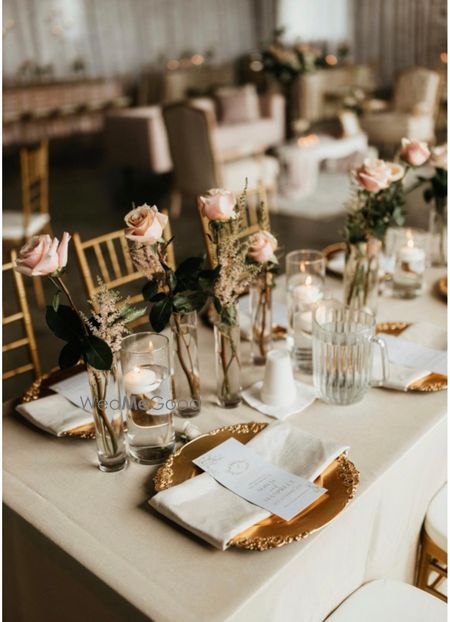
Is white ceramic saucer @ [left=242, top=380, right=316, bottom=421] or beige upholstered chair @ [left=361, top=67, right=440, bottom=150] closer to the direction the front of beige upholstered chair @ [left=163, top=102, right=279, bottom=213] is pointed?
the beige upholstered chair @ [left=361, top=67, right=440, bottom=150]

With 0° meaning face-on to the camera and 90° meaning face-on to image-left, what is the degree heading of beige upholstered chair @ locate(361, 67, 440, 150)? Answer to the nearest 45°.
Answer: approximately 45°

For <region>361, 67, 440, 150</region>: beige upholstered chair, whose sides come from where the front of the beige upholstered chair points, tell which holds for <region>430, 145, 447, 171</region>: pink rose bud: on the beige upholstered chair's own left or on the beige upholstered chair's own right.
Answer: on the beige upholstered chair's own left

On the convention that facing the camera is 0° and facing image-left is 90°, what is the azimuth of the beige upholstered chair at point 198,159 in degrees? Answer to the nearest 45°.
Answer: approximately 225°

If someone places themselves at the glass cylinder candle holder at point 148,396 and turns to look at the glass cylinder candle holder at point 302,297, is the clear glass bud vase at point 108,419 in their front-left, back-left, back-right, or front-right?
back-left

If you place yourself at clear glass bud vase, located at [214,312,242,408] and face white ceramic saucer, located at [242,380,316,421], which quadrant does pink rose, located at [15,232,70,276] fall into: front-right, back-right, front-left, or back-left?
back-right

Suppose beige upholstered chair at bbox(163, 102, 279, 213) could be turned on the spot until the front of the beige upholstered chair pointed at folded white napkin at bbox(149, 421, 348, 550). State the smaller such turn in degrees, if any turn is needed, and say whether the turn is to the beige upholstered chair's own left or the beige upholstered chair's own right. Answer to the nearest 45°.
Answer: approximately 135° to the beige upholstered chair's own right
